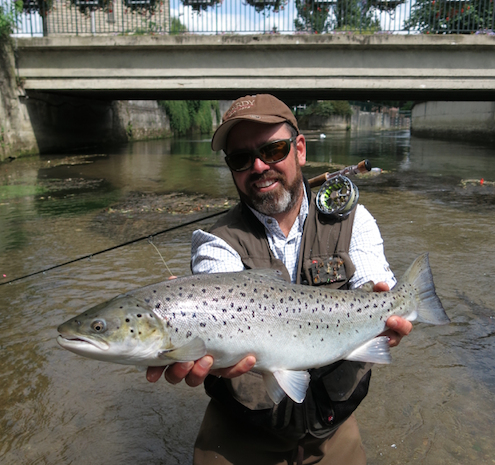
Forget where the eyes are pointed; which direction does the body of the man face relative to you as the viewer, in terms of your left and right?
facing the viewer

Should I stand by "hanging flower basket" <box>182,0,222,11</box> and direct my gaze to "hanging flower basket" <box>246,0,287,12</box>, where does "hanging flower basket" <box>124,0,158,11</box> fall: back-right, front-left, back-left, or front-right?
back-left

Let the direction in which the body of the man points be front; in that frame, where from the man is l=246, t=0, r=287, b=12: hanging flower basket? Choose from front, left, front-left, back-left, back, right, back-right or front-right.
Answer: back

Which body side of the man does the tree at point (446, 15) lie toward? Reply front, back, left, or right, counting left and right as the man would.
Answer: back

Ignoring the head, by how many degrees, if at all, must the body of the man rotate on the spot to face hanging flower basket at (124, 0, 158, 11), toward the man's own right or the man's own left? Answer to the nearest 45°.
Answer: approximately 180°

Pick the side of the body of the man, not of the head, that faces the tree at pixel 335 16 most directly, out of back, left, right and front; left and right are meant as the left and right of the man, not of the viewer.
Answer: back

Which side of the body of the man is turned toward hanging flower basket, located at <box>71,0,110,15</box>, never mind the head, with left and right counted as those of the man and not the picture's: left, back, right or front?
back

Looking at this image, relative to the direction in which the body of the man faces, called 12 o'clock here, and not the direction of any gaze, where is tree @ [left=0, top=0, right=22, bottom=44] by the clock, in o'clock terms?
The tree is roughly at 5 o'clock from the man.

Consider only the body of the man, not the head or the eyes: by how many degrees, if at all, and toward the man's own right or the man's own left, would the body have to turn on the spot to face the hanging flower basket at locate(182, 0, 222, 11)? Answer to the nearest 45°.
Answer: approximately 180°
